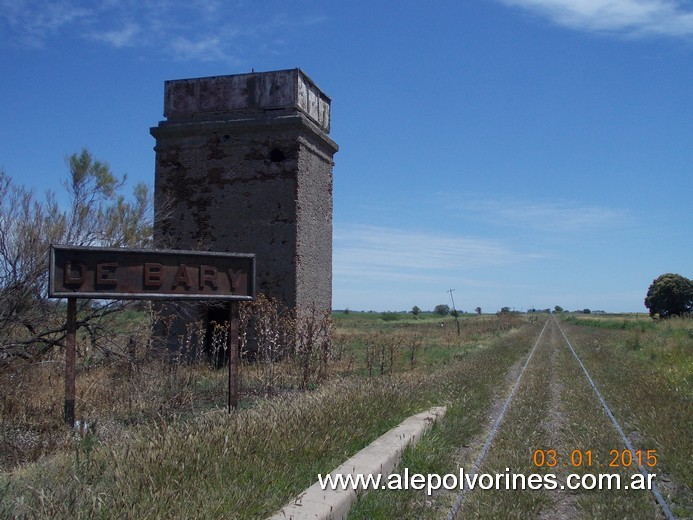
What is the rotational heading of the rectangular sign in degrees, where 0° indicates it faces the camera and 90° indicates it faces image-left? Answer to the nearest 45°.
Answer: approximately 0°

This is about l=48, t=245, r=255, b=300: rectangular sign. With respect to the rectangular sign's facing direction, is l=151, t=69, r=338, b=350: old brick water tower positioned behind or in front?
behind
